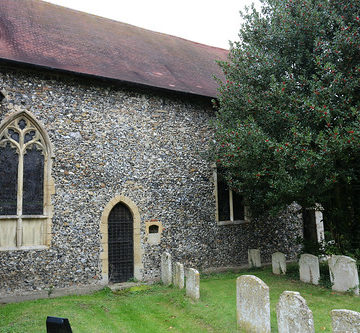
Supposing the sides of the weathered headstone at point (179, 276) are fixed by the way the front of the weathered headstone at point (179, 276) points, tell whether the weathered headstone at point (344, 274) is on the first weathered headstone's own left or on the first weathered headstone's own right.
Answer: on the first weathered headstone's own left

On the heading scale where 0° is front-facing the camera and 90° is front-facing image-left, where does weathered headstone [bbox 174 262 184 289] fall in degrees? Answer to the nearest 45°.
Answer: approximately 45°

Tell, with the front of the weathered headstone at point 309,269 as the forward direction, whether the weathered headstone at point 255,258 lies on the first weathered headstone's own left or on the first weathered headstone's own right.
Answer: on the first weathered headstone's own right

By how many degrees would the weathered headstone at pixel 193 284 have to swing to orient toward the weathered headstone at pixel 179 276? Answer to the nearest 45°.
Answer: approximately 135° to its right
